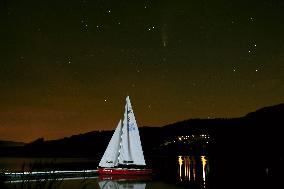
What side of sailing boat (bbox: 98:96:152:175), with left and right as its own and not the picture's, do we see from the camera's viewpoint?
left
